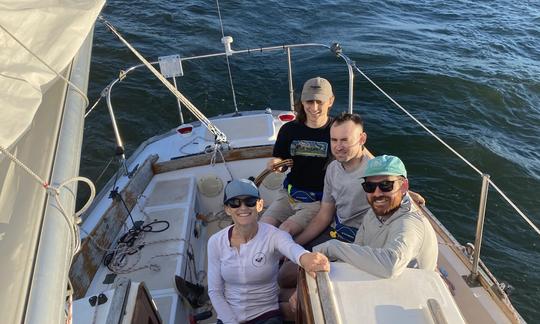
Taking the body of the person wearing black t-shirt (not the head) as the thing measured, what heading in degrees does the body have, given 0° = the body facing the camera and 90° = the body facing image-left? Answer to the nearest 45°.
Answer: approximately 0°

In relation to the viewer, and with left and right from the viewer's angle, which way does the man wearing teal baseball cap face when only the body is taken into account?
facing the viewer and to the left of the viewer

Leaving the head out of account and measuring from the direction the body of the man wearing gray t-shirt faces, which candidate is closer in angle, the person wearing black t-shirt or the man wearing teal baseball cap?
the man wearing teal baseball cap

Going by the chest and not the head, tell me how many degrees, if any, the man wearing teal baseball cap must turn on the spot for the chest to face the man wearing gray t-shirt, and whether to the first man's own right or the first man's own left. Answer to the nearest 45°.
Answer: approximately 90° to the first man's own right

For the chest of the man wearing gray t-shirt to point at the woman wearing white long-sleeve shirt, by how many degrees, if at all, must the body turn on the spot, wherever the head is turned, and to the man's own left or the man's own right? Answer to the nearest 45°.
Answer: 0° — they already face them

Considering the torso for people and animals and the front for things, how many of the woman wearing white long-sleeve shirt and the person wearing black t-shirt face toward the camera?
2

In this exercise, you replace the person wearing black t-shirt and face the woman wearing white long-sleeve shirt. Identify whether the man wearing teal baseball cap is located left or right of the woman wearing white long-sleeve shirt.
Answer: left

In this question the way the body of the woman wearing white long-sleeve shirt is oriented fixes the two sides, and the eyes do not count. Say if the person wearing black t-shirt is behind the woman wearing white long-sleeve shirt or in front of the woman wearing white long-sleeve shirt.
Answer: behind

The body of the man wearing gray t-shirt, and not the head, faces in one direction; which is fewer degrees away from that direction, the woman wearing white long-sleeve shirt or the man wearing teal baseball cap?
the woman wearing white long-sleeve shirt

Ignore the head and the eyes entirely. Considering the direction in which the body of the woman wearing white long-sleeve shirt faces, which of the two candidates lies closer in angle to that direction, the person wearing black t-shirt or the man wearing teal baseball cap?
the man wearing teal baseball cap

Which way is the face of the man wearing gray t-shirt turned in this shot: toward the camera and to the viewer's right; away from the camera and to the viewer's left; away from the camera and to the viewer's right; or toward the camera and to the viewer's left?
toward the camera and to the viewer's left
